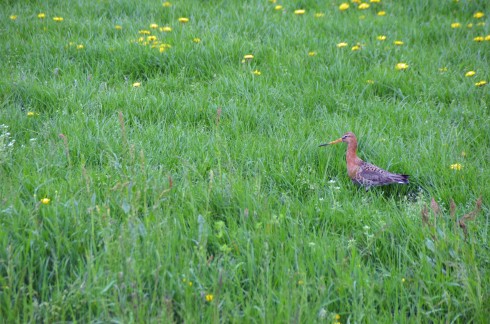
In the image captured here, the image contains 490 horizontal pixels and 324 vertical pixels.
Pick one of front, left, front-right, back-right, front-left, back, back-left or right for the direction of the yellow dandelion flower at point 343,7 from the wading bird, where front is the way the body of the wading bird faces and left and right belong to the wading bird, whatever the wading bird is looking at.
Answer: right

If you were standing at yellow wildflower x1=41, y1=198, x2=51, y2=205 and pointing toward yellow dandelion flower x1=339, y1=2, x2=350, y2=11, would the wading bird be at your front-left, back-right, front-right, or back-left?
front-right

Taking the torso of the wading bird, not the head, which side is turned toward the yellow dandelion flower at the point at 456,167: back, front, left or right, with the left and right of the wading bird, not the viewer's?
back

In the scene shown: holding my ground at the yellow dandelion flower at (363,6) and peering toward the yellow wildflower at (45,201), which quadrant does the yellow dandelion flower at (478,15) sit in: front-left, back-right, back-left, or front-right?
back-left

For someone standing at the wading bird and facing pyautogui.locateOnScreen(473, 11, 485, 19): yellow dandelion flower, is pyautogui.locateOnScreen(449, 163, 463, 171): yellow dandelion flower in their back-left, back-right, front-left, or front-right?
front-right

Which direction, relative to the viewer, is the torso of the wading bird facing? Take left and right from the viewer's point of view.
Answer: facing to the left of the viewer

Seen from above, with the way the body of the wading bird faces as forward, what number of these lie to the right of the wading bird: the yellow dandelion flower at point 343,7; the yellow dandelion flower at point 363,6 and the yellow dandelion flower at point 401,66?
3

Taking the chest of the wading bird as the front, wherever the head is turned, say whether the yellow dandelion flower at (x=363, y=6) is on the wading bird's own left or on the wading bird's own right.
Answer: on the wading bird's own right

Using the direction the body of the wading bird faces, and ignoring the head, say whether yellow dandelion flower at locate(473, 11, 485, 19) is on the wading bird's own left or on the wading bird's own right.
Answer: on the wading bird's own right

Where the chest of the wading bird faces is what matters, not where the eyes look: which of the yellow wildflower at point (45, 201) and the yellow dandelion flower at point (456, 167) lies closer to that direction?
the yellow wildflower

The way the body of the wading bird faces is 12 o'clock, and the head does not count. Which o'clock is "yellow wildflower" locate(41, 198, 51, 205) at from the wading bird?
The yellow wildflower is roughly at 11 o'clock from the wading bird.

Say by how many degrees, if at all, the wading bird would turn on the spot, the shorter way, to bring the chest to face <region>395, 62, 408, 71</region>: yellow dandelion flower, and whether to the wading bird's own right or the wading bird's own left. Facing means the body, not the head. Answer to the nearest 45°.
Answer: approximately 90° to the wading bird's own right
